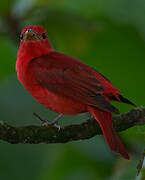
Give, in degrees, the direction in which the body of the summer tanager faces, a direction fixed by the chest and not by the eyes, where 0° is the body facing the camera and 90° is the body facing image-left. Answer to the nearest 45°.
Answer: approximately 90°
